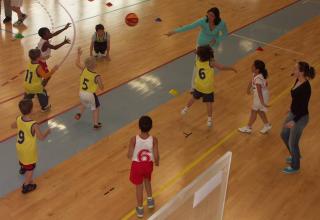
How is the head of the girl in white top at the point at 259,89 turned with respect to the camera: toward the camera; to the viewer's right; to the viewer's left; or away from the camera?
to the viewer's left

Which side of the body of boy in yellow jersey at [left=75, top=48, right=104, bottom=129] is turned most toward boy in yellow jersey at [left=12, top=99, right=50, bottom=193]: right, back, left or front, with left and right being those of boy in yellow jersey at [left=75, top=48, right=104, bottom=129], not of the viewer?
back

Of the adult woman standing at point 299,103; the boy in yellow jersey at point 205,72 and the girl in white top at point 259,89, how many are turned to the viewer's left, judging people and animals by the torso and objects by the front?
2

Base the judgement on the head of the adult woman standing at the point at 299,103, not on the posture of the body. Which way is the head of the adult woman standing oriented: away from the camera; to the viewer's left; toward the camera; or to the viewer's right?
to the viewer's left

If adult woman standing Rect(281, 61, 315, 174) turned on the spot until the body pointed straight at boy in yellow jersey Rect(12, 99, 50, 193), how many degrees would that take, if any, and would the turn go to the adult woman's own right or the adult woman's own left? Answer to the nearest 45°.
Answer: approximately 45° to the adult woman's own left

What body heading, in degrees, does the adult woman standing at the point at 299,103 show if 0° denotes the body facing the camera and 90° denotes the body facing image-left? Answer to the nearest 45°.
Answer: approximately 90°

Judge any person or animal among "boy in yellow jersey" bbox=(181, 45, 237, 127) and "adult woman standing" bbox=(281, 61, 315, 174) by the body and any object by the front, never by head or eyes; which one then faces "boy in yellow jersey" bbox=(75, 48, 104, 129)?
the adult woman standing
